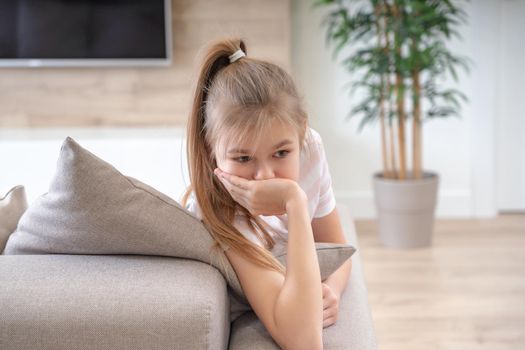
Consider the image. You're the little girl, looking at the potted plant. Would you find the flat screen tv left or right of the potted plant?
left

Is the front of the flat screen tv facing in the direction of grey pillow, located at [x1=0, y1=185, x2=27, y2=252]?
yes

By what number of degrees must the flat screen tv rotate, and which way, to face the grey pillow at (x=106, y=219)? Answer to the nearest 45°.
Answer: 0° — it already faces it

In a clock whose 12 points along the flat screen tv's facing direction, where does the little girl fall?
The little girl is roughly at 12 o'clock from the flat screen tv.

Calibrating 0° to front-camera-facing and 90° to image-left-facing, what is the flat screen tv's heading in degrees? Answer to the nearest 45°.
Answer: approximately 0°

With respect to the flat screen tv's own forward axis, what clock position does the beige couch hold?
The beige couch is roughly at 12 o'clock from the flat screen tv.

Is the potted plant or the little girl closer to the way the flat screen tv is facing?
the little girl

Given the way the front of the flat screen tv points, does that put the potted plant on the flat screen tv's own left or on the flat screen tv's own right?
on the flat screen tv's own left
